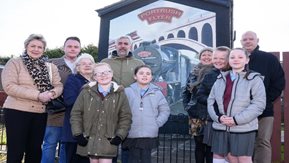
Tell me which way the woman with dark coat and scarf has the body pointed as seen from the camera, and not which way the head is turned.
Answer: toward the camera

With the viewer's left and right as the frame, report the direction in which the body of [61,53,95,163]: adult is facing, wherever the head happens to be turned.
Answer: facing the viewer and to the right of the viewer

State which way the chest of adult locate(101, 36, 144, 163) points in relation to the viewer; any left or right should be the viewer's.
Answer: facing the viewer

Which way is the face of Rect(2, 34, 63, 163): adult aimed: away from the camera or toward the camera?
toward the camera

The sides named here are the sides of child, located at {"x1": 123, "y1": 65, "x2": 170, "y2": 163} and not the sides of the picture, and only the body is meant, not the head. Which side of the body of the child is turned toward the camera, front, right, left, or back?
front

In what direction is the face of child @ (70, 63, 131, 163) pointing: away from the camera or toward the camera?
toward the camera

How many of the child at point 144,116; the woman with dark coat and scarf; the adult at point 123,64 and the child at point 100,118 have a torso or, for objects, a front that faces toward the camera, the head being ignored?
4

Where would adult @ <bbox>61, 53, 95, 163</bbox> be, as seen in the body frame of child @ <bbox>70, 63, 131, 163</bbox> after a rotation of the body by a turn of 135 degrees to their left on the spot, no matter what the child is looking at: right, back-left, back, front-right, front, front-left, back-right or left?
left

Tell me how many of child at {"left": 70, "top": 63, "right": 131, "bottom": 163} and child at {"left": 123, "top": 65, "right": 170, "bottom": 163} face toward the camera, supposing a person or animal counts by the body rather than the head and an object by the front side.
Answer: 2

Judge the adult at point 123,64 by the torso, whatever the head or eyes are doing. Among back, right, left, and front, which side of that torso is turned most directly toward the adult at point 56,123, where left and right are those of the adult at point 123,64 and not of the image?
right

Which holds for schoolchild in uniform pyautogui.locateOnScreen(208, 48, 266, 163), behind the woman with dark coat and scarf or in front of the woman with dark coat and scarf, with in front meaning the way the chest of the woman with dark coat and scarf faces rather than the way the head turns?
in front

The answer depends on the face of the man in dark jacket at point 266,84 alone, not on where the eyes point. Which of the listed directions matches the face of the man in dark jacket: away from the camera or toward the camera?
toward the camera

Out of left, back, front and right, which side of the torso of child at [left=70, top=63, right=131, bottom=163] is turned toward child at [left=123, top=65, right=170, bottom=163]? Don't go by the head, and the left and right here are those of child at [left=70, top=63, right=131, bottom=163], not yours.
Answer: left

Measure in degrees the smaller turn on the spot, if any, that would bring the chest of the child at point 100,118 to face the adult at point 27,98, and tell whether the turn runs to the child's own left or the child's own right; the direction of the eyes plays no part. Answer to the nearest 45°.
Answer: approximately 90° to the child's own right

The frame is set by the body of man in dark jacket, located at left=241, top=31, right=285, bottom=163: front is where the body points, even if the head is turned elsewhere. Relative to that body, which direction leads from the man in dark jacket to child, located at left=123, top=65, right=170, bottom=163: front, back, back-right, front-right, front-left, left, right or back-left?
front

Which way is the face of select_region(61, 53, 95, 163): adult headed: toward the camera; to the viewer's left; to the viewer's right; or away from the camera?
toward the camera

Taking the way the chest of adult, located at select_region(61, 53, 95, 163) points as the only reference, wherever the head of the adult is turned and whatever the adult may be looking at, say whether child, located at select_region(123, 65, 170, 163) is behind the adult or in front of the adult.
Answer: in front
